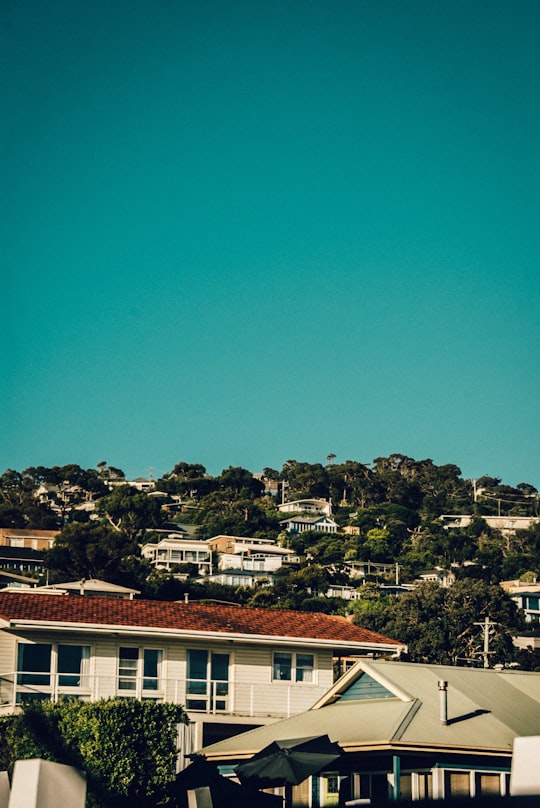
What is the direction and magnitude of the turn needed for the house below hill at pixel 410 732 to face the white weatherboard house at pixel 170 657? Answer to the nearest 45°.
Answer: approximately 90° to its right

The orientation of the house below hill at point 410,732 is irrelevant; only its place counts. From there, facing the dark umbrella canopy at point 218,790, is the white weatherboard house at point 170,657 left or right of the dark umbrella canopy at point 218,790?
right

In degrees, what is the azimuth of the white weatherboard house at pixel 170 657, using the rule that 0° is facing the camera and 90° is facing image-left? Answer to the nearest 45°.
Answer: approximately 0°

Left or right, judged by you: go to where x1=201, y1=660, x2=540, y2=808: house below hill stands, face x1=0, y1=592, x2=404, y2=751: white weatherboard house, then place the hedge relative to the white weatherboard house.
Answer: left

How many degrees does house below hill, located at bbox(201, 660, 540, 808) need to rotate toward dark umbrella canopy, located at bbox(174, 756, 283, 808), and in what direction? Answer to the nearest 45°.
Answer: approximately 45° to its right

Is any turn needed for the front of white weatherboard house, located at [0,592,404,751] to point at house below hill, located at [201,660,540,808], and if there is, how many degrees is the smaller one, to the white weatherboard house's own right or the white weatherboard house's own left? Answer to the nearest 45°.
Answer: approximately 45° to the white weatherboard house's own left

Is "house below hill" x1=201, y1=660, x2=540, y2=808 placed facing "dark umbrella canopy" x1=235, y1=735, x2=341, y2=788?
yes

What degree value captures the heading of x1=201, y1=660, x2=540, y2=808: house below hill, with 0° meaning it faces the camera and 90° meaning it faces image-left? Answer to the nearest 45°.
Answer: approximately 45°

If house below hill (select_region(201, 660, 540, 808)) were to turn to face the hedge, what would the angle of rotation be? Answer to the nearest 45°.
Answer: approximately 45° to its right
